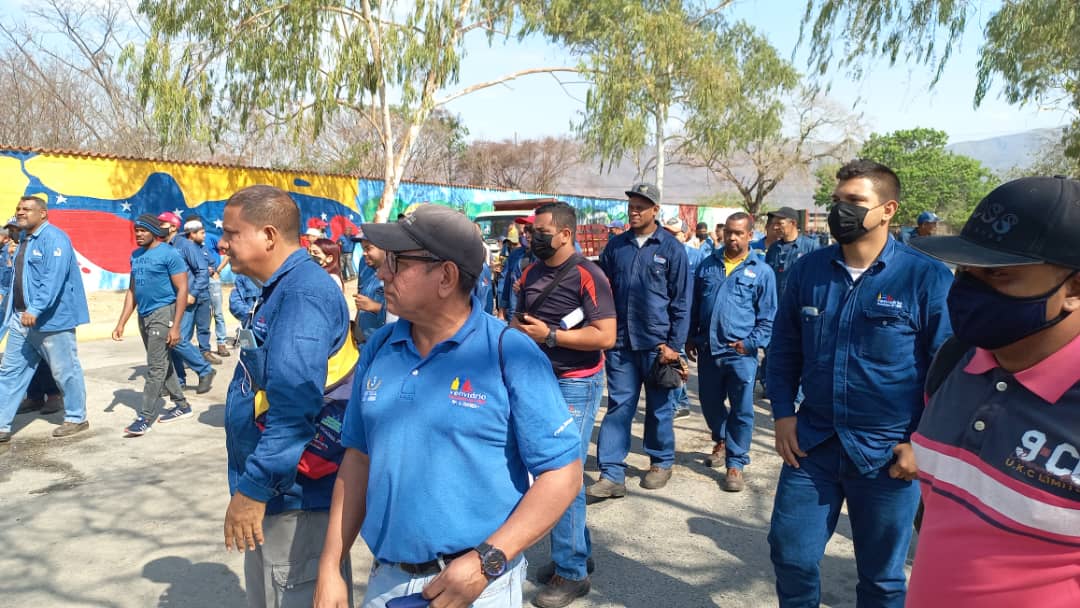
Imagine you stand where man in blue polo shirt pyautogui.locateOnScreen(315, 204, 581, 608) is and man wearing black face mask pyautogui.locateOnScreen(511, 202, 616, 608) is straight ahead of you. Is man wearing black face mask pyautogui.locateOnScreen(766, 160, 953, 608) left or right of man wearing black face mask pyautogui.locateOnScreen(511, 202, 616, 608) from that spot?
right

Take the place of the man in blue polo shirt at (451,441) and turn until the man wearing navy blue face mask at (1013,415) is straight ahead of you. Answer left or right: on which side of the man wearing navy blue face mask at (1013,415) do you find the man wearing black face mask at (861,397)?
left

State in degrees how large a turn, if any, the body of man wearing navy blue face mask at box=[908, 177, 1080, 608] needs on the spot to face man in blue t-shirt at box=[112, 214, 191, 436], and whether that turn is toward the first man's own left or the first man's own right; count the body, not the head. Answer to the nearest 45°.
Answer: approximately 45° to the first man's own right

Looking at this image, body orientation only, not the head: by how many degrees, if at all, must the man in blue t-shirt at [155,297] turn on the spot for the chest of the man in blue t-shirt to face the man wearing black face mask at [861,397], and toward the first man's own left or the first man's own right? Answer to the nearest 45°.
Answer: approximately 45° to the first man's own left

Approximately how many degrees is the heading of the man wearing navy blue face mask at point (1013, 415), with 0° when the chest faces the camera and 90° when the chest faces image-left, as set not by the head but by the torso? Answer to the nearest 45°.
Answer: approximately 45°

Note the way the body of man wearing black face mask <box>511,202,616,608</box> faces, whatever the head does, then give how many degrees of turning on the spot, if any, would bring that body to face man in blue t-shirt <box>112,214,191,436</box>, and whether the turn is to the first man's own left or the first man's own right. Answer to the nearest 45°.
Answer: approximately 90° to the first man's own right

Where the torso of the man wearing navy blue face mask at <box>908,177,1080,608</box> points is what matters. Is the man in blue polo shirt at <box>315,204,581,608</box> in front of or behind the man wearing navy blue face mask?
in front

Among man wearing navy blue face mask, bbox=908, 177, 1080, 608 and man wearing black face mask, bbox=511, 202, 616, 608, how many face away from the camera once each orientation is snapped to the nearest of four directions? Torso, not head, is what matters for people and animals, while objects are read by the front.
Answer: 0

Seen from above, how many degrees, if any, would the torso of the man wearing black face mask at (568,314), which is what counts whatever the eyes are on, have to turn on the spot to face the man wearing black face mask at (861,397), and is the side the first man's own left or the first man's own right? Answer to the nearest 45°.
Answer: approximately 90° to the first man's own left

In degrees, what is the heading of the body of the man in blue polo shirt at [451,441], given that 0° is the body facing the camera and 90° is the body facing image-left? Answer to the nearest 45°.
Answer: approximately 45°

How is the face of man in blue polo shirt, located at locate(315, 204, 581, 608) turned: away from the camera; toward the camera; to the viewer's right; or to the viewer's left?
to the viewer's left

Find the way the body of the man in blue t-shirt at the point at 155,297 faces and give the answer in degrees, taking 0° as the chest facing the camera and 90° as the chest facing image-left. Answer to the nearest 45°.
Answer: approximately 45°

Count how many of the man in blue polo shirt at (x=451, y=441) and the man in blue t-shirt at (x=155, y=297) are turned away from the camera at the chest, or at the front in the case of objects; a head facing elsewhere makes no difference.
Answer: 0
